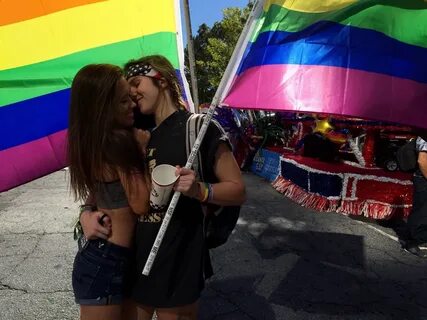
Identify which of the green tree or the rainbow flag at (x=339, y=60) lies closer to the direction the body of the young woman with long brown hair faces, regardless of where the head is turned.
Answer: the rainbow flag

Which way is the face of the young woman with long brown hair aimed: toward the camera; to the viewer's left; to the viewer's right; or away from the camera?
to the viewer's right

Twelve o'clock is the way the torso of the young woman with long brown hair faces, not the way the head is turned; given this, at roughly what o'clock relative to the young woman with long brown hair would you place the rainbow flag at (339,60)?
The rainbow flag is roughly at 12 o'clock from the young woman with long brown hair.

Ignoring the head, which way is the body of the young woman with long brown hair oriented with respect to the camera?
to the viewer's right

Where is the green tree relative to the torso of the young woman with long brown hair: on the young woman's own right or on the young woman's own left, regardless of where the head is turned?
on the young woman's own left
